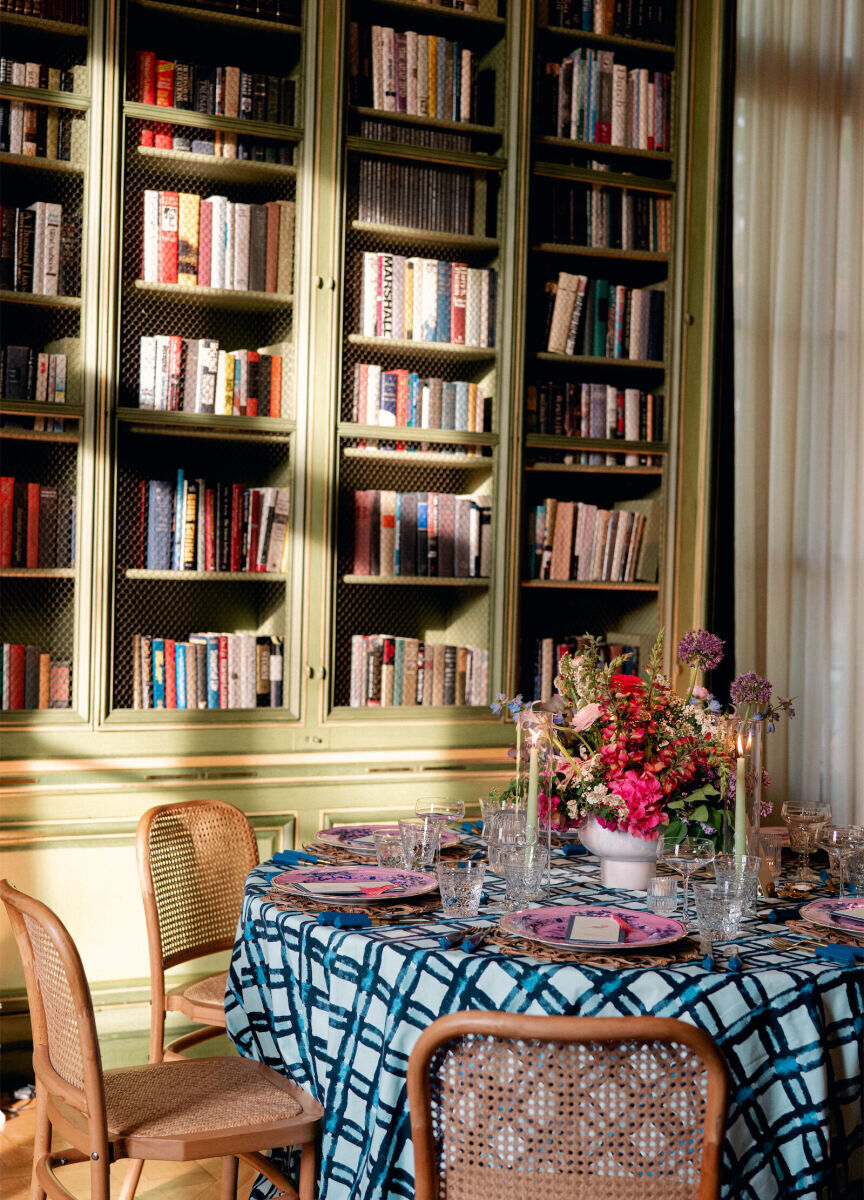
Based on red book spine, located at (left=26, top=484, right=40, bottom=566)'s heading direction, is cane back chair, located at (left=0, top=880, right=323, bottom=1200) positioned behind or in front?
in front

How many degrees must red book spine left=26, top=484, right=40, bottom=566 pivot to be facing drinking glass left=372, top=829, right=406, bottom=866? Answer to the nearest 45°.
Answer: approximately 45° to its left

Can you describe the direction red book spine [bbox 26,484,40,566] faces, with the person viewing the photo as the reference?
facing the viewer

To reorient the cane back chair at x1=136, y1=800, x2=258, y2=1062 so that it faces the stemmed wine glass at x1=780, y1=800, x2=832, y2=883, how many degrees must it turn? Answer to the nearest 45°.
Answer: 0° — it already faces it

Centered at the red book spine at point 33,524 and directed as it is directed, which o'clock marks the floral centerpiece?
The floral centerpiece is roughly at 11 o'clock from the red book spine.

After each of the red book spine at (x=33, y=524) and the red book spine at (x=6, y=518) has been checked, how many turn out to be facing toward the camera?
2

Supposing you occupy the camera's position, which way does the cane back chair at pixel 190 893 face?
facing the viewer and to the right of the viewer

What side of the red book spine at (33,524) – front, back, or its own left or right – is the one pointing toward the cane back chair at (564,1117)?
front

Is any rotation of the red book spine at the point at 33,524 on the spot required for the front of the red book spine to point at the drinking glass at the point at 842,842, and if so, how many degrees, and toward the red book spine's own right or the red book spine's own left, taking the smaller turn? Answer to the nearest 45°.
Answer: approximately 45° to the red book spine's own left

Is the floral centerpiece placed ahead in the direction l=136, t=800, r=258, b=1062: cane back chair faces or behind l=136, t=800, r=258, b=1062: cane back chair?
ahead

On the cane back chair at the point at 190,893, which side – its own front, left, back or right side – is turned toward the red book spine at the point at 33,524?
back

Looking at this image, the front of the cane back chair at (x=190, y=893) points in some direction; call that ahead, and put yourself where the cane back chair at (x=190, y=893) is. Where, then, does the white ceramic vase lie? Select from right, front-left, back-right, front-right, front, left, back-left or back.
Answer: front
